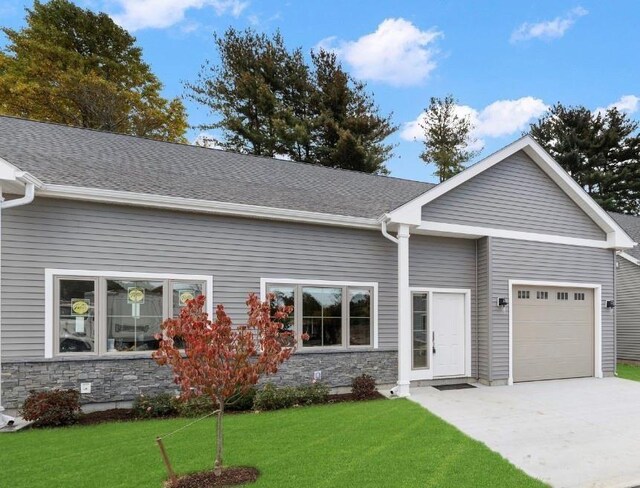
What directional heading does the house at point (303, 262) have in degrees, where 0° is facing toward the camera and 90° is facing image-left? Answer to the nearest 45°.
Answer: approximately 315°

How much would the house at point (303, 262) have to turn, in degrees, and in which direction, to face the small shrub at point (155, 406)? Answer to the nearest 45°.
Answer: approximately 90° to its right

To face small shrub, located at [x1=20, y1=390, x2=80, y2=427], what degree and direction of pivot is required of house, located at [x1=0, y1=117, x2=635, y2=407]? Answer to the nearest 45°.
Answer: approximately 90° to its right

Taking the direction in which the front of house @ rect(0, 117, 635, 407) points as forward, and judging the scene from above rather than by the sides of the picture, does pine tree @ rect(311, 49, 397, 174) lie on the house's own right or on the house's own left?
on the house's own left

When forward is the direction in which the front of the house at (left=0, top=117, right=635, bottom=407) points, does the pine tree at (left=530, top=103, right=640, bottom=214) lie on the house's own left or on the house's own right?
on the house's own left

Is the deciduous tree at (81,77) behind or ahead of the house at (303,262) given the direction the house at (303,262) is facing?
behind

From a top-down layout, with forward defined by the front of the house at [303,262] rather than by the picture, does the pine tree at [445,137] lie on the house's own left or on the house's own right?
on the house's own left
